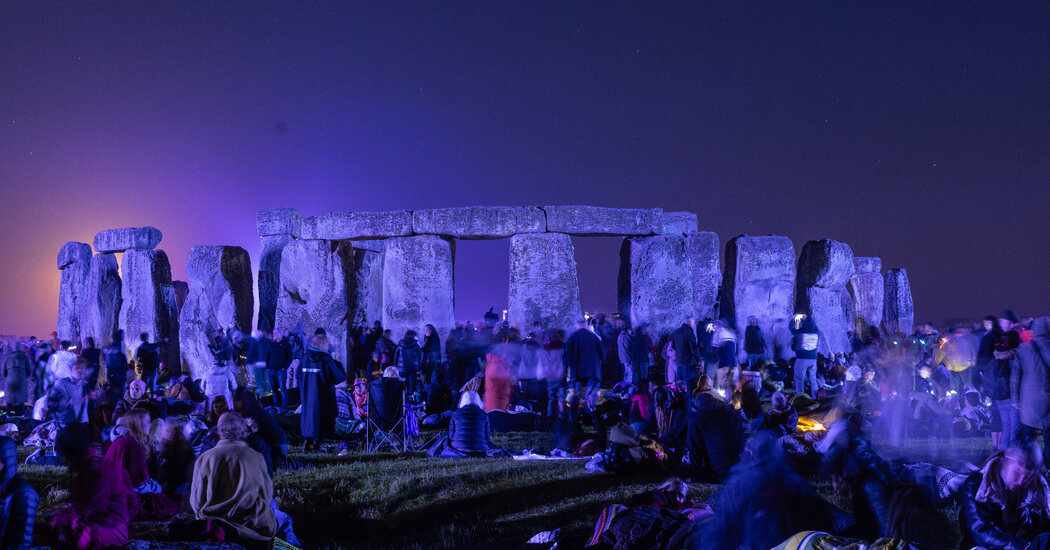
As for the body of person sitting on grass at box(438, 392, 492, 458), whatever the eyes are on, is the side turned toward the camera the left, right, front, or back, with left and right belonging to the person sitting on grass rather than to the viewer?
back

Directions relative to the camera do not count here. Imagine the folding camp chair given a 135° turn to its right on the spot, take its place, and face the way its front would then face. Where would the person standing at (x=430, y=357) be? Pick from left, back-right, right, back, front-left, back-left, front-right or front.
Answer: back-left

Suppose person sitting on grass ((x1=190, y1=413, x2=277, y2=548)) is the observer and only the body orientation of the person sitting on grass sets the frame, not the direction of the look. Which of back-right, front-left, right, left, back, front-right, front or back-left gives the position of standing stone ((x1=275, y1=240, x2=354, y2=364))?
front

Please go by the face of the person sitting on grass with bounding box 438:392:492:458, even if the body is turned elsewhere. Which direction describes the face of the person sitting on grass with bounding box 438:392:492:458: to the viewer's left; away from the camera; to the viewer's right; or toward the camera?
away from the camera

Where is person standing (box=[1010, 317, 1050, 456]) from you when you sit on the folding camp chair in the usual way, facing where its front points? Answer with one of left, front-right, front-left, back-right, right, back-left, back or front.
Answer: back-right

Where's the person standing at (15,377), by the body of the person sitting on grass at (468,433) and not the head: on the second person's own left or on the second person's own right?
on the second person's own left

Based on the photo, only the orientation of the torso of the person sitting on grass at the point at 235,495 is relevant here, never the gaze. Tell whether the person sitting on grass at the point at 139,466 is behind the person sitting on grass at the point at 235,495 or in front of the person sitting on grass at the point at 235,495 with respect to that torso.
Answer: in front

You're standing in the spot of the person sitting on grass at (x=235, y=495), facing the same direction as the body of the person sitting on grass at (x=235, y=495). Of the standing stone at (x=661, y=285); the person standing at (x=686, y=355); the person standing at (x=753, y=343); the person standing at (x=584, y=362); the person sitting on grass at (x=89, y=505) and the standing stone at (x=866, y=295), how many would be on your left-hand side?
1

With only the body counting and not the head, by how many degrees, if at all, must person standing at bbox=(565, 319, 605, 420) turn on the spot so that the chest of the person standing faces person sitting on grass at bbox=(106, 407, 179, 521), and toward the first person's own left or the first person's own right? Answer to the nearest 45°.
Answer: approximately 135° to the first person's own left

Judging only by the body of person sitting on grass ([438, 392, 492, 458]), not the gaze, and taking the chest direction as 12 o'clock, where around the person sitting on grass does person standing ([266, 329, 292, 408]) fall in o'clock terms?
The person standing is roughly at 11 o'clock from the person sitting on grass.

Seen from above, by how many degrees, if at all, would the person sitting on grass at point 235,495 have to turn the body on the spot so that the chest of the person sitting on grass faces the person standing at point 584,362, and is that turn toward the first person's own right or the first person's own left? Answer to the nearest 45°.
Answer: approximately 45° to the first person's own right

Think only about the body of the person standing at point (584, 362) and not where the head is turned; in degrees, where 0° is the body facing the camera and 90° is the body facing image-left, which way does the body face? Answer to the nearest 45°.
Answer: approximately 180°

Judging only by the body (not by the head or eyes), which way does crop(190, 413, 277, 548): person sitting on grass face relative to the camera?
away from the camera

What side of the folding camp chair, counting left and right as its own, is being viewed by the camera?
back

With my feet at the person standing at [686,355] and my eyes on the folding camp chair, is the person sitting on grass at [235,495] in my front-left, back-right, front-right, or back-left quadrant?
front-left

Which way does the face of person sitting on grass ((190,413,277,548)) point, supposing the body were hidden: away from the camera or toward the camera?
away from the camera
